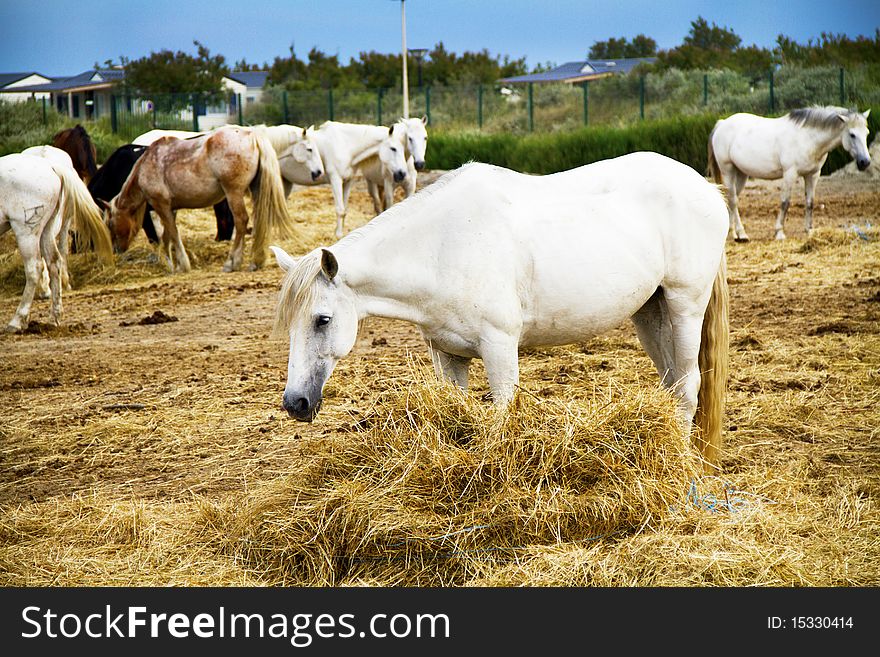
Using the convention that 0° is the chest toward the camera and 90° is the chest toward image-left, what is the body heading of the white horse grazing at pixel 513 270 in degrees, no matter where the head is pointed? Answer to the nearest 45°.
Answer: approximately 90°

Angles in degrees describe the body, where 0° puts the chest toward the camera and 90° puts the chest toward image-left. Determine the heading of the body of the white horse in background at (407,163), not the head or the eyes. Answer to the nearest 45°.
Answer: approximately 315°

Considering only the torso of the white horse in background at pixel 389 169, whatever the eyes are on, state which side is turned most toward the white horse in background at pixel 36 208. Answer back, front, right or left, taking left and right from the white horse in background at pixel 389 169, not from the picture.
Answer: right

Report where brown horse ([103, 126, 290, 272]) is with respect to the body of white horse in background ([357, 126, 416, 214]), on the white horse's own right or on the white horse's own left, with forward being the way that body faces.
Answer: on the white horse's own right

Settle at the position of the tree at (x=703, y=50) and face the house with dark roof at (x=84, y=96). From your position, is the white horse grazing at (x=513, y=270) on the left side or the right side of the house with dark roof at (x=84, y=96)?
left

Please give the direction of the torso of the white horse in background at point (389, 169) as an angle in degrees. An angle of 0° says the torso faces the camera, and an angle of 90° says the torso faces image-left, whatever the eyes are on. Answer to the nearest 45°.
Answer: approximately 315°

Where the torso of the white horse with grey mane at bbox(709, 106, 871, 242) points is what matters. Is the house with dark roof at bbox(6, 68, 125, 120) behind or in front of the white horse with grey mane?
behind

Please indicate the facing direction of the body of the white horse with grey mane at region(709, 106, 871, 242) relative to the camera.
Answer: to the viewer's right

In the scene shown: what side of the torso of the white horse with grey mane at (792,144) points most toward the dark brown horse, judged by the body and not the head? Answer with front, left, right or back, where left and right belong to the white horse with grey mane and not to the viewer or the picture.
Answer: back

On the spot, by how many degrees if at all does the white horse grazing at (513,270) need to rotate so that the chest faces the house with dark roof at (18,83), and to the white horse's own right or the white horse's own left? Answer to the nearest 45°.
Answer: approximately 45° to the white horse's own right
